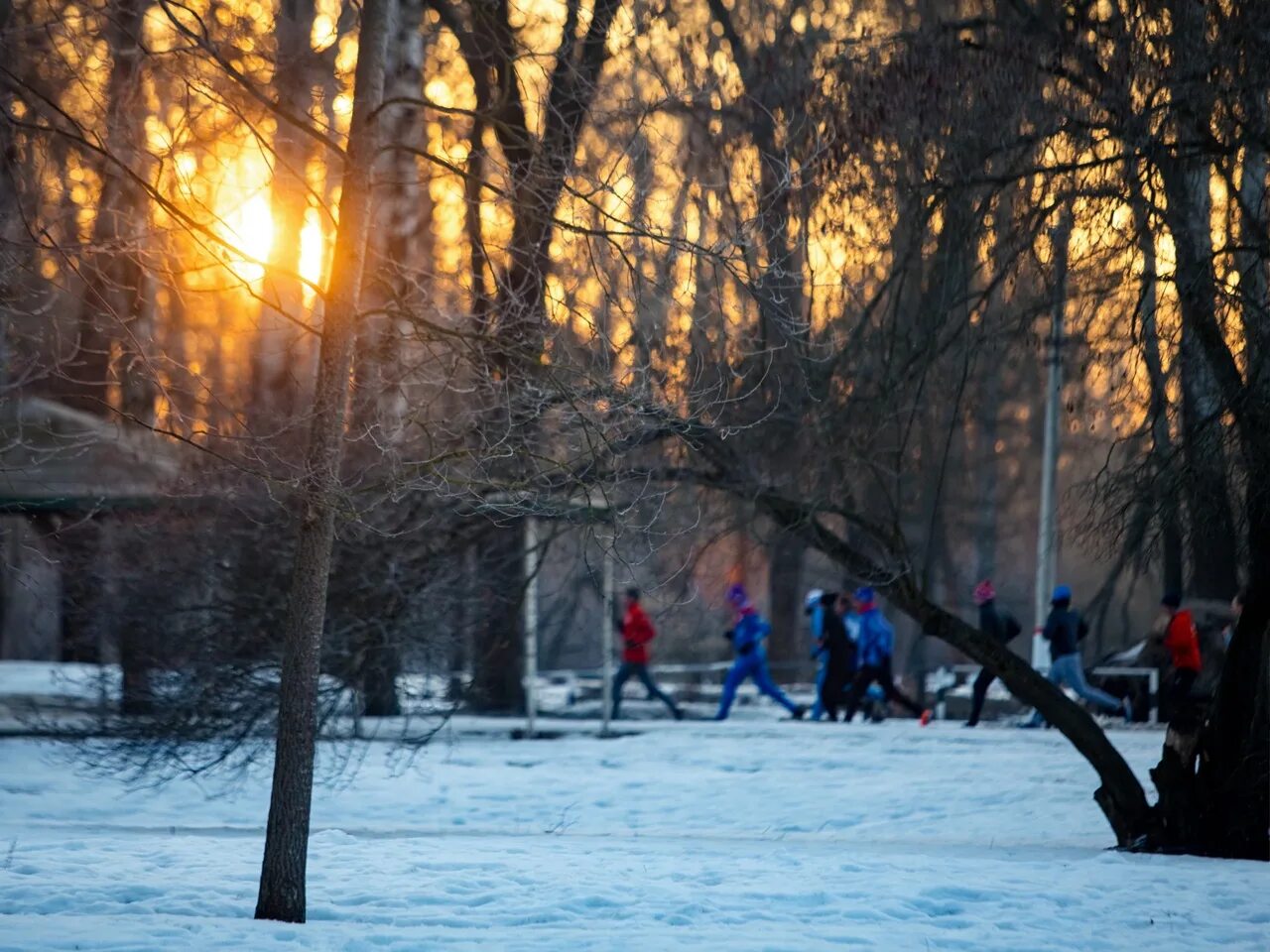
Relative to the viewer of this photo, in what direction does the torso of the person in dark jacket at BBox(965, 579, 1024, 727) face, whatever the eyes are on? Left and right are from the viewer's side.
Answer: facing to the left of the viewer

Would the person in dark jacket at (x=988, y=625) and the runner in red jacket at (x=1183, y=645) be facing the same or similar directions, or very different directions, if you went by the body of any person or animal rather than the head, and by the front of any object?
same or similar directions

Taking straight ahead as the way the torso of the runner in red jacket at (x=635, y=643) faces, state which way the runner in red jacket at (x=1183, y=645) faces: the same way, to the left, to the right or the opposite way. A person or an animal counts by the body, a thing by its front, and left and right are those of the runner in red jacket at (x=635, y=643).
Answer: the same way

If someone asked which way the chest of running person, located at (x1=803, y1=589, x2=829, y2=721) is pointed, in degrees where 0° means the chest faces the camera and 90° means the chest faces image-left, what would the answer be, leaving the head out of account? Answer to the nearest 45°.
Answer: approximately 90°

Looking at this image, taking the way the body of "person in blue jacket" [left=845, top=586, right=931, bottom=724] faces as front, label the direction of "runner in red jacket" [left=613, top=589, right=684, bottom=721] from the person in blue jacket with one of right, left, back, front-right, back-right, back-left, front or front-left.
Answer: front

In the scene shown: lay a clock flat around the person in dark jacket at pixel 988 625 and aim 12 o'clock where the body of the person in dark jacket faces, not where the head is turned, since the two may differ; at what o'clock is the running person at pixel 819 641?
The running person is roughly at 1 o'clock from the person in dark jacket.

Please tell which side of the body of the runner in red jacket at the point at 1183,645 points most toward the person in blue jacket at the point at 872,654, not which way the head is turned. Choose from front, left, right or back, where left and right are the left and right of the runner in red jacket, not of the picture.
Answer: front

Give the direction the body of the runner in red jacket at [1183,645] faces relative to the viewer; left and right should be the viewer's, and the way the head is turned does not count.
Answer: facing to the left of the viewer

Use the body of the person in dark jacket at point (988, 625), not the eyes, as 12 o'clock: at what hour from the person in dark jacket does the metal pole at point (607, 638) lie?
The metal pole is roughly at 11 o'clock from the person in dark jacket.

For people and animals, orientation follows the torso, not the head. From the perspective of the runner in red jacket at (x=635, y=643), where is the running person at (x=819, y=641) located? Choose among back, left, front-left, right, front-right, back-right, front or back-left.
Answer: back

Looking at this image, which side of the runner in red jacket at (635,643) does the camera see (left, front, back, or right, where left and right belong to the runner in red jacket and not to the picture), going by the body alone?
left

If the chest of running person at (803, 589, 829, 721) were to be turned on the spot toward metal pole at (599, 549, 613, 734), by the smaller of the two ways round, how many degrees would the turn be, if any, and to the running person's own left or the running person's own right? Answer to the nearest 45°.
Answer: approximately 45° to the running person's own left

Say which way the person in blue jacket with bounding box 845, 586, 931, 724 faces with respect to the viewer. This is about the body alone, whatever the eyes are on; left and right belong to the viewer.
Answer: facing to the left of the viewer
